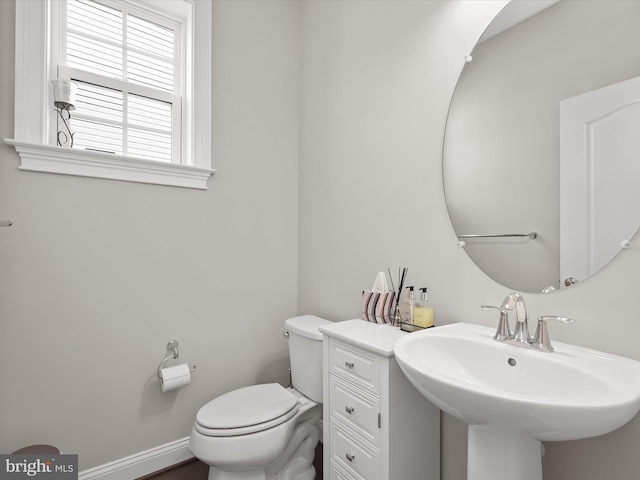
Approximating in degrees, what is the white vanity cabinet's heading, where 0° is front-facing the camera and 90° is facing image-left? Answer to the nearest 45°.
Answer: approximately 45°

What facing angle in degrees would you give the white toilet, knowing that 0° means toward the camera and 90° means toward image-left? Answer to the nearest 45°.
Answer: approximately 45°

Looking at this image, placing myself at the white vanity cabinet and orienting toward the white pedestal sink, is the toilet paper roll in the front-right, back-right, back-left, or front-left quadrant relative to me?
back-right
